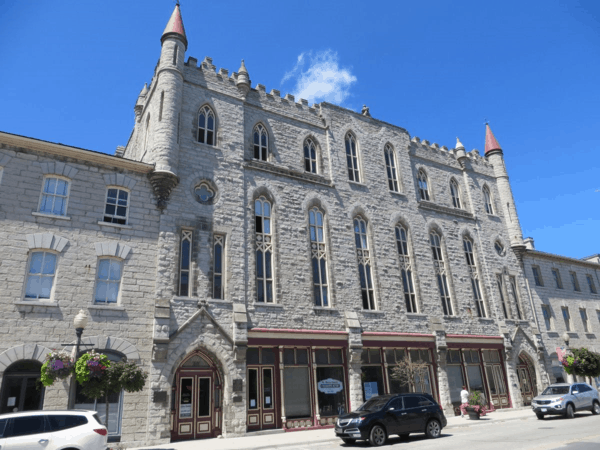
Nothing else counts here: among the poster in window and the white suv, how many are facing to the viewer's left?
1

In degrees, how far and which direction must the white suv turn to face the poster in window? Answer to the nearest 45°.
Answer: approximately 135° to its right

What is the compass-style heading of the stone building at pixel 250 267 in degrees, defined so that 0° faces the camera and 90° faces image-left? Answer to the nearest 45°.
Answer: approximately 315°

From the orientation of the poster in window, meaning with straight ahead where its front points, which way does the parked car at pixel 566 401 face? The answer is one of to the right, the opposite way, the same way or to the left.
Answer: to the right

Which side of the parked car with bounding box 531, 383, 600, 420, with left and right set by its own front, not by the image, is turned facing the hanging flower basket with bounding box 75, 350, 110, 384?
front

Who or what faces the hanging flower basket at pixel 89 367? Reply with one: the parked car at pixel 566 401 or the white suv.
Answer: the parked car

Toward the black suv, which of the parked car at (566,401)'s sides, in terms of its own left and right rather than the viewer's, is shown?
front

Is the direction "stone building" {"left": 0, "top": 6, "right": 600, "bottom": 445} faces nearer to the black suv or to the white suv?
the black suv

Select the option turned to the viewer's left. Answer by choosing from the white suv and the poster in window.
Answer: the white suv

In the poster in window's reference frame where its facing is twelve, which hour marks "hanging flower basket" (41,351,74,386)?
The hanging flower basket is roughly at 3 o'clock from the poster in window.

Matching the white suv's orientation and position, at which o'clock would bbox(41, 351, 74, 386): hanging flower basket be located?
The hanging flower basket is roughly at 3 o'clock from the white suv.

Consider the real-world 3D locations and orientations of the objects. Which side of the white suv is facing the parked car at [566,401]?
back

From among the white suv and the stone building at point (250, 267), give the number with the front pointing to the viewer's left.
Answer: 1

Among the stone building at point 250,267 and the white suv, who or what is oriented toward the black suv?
the stone building

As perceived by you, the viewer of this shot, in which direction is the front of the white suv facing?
facing to the left of the viewer

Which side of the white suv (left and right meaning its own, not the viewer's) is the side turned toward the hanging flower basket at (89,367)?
right

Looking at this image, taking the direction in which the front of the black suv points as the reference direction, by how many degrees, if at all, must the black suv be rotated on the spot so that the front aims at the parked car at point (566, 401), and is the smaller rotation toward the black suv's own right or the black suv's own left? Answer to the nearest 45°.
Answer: approximately 180°
